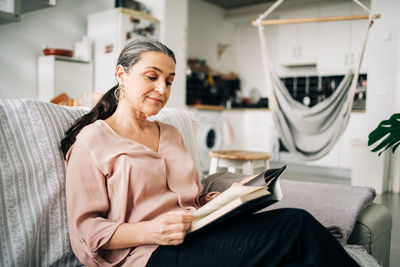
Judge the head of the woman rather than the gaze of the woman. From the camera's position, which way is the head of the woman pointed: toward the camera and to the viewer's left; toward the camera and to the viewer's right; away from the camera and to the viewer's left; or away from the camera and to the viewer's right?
toward the camera and to the viewer's right

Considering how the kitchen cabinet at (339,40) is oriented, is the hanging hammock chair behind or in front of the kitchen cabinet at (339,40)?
in front

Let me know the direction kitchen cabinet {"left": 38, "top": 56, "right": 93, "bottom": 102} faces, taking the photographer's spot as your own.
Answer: facing the viewer and to the right of the viewer

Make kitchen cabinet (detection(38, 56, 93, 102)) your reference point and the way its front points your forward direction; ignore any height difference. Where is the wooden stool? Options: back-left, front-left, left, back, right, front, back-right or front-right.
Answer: front

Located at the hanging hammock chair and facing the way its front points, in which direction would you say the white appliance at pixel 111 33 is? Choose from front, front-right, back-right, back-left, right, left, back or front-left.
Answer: right

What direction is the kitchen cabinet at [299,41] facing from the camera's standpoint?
toward the camera

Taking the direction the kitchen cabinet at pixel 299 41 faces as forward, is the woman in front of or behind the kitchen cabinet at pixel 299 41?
in front

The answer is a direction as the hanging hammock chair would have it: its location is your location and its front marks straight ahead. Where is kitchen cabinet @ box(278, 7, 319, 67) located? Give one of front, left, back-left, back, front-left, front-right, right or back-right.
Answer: back

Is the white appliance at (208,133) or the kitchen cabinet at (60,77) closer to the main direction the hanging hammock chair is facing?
the kitchen cabinet

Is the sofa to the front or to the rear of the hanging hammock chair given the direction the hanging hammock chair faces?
to the front

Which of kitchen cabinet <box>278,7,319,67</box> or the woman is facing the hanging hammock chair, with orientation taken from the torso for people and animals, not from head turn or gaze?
the kitchen cabinet

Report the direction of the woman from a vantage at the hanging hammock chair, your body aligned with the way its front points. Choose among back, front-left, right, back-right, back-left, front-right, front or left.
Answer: front

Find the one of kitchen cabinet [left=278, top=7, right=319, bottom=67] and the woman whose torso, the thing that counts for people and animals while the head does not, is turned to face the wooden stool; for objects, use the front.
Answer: the kitchen cabinet

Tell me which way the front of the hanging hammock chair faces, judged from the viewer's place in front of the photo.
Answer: facing the viewer
